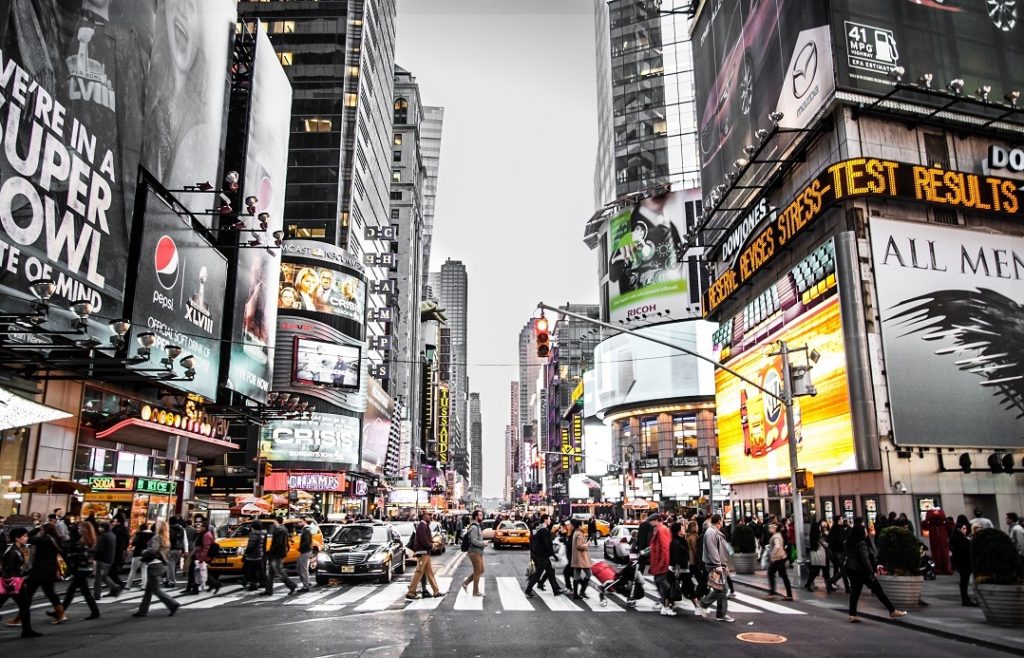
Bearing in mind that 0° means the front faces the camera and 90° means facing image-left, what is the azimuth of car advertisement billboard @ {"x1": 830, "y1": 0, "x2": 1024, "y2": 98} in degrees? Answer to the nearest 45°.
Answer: approximately 0°

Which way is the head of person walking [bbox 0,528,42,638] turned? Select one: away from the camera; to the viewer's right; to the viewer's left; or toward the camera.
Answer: to the viewer's right

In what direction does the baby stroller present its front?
to the viewer's left

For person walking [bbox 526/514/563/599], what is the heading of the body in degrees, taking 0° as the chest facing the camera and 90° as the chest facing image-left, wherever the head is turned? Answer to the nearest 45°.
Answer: approximately 270°

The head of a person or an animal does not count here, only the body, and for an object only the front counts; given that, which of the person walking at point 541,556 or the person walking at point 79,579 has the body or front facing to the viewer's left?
the person walking at point 79,579

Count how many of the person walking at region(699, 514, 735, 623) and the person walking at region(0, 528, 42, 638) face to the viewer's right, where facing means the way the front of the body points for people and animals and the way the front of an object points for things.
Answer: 2

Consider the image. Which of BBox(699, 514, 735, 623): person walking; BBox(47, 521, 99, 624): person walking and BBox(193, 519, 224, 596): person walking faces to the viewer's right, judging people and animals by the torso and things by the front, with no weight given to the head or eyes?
BBox(699, 514, 735, 623): person walking

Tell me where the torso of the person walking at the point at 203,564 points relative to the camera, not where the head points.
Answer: to the viewer's left

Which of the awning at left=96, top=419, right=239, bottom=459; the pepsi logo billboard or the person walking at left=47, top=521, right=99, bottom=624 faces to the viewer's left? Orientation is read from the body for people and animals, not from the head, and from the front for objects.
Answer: the person walking

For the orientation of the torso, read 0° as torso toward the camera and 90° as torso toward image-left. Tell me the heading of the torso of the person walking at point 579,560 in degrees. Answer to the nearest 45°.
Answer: approximately 270°

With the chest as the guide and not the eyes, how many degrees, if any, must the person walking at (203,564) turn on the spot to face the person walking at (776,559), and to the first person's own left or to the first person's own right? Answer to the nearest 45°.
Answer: approximately 135° to the first person's own left

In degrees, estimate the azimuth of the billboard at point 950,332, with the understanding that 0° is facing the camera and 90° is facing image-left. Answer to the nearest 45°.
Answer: approximately 0°
